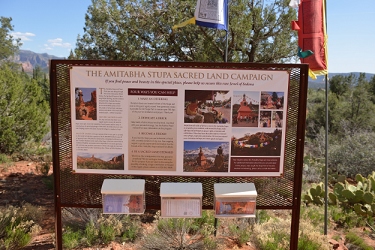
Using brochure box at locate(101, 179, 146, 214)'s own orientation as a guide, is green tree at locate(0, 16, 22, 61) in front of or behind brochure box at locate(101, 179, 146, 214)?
behind

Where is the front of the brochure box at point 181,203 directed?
toward the camera

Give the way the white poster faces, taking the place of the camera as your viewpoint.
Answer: facing the viewer

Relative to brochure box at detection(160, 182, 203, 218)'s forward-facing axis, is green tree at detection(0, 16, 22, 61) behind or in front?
behind

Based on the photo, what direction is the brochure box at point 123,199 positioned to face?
toward the camera

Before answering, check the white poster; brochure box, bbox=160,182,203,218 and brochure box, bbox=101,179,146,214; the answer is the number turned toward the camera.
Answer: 3

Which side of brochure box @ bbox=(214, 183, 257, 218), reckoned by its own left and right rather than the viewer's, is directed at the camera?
front
